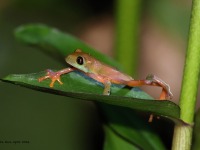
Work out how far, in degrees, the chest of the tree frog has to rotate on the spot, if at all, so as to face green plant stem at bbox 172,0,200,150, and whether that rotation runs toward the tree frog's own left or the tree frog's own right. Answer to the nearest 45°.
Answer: approximately 135° to the tree frog's own left

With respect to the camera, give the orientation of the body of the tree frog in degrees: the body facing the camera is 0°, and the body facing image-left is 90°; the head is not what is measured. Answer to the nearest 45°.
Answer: approximately 90°
